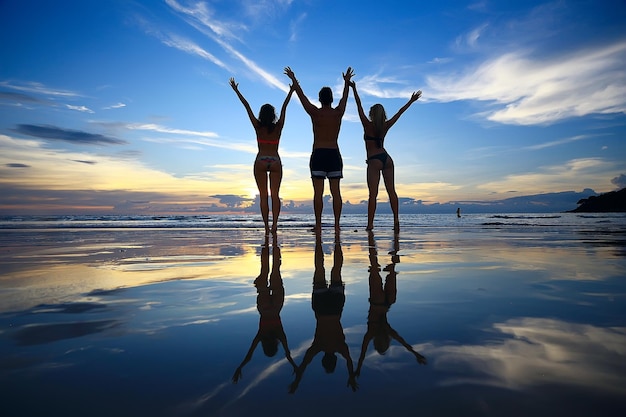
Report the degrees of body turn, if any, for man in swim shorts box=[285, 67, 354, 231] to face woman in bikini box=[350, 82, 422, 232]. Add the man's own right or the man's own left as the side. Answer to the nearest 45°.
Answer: approximately 45° to the man's own right

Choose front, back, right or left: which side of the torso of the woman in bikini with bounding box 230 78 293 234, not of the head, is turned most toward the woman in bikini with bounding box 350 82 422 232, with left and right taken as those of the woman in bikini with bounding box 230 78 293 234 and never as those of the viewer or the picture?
right

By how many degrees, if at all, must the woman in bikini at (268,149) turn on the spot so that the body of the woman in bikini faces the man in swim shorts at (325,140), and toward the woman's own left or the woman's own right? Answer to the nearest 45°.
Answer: approximately 135° to the woman's own right

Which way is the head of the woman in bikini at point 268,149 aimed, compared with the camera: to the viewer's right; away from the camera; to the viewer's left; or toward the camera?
away from the camera

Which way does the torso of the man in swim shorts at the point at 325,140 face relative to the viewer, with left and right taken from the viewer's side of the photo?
facing away from the viewer

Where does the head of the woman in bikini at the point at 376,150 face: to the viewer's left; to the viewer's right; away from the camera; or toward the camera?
away from the camera

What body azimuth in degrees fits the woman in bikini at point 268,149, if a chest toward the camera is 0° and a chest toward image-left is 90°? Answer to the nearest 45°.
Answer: approximately 180°

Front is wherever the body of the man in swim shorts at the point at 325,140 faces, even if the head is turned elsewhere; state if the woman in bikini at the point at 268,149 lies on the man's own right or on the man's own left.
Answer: on the man's own left

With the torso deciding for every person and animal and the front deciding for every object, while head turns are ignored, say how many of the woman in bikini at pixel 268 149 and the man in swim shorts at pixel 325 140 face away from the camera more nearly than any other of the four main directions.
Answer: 2
